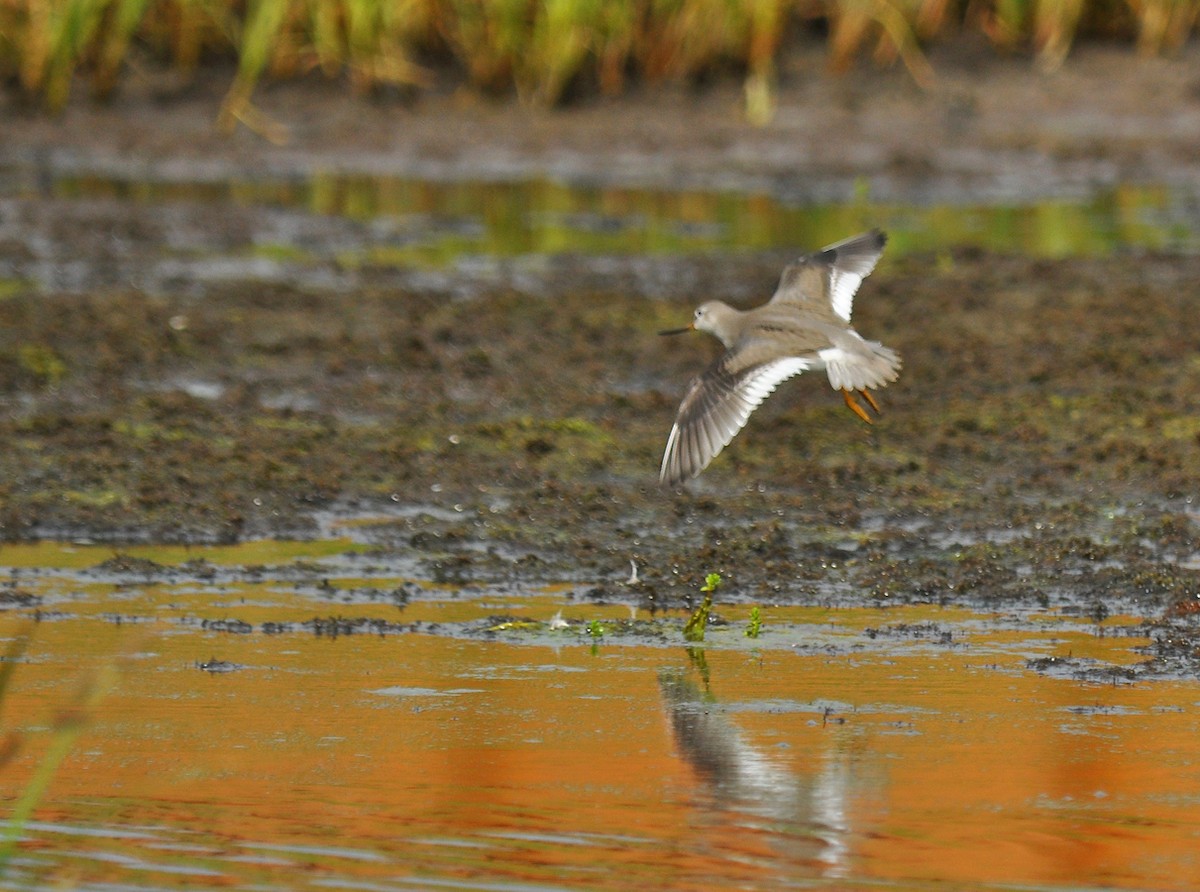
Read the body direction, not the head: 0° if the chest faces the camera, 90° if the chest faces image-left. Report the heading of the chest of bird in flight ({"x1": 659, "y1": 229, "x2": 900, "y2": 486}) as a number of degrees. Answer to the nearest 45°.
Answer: approximately 90°
